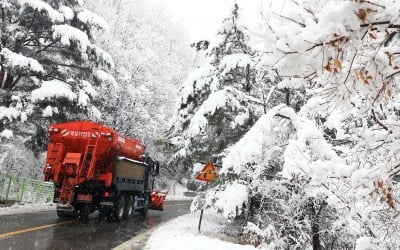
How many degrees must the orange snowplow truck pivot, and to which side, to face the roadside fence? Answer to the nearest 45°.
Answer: approximately 90° to its left

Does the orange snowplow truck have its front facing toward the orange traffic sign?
no

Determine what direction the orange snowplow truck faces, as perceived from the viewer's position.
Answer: facing away from the viewer and to the right of the viewer

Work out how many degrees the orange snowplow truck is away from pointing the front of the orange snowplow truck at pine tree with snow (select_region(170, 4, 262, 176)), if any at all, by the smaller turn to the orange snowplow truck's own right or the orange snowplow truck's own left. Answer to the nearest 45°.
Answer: approximately 45° to the orange snowplow truck's own right

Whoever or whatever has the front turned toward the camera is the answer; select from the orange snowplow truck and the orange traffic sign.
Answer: the orange traffic sign

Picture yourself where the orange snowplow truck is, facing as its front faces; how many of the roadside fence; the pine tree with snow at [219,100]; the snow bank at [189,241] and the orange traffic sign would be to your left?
1

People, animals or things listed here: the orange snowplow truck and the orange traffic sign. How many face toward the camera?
1

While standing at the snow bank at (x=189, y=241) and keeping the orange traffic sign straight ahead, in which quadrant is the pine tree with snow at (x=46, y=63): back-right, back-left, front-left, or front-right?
front-left

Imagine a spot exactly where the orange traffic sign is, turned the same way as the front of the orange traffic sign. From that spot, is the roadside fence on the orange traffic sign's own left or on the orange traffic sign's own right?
on the orange traffic sign's own right

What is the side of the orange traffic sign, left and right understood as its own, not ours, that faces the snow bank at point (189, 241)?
front

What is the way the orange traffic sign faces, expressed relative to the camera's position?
facing the viewer

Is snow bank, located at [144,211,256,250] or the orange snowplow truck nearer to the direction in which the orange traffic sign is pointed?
the snow bank

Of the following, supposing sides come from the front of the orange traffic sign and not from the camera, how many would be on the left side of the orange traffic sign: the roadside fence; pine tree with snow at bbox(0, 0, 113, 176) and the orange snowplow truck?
0

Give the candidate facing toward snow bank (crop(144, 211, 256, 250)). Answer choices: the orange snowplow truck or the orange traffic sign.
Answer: the orange traffic sign

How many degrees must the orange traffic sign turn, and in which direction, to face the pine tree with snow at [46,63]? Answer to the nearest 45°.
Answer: approximately 135° to its right

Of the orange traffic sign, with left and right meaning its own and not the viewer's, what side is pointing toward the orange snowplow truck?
right
